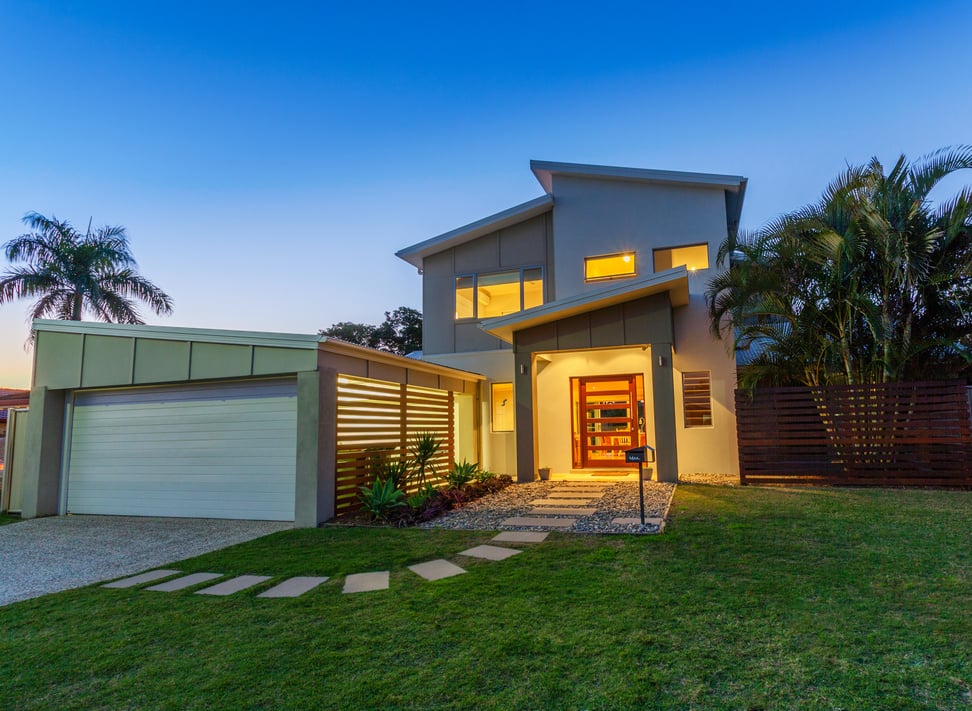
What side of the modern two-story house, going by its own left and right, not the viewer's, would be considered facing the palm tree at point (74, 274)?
right

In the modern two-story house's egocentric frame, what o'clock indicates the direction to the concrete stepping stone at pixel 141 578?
The concrete stepping stone is roughly at 1 o'clock from the modern two-story house.

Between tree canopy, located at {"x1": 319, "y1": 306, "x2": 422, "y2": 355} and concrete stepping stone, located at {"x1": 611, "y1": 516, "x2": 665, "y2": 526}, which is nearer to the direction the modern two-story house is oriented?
the concrete stepping stone

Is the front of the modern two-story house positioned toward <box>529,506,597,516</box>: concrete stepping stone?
yes

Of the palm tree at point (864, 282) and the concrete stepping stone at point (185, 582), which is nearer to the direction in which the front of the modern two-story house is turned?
the concrete stepping stone

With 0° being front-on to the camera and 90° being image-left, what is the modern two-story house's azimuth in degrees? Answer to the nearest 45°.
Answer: approximately 0°

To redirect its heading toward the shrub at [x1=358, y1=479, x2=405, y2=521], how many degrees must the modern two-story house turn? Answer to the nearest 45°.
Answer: approximately 45° to its right

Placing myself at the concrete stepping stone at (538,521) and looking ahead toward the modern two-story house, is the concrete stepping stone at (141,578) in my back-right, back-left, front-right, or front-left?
back-left

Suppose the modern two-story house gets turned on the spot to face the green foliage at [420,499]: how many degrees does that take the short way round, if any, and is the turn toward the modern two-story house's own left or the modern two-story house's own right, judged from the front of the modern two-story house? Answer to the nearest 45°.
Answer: approximately 45° to the modern two-story house's own right

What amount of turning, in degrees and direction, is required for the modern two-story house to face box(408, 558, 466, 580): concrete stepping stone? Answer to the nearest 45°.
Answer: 0° — it already faces it

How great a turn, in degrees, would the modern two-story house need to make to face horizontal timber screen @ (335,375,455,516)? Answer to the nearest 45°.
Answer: approximately 45° to its right

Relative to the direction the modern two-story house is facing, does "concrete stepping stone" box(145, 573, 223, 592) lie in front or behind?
in front

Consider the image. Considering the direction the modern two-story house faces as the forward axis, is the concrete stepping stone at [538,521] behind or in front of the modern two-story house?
in front
